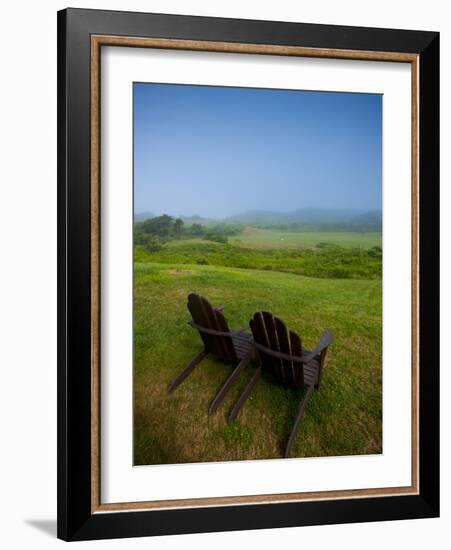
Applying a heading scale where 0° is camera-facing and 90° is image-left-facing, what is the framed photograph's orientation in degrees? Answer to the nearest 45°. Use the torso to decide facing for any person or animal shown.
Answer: approximately 315°
